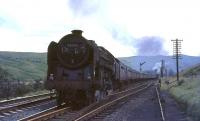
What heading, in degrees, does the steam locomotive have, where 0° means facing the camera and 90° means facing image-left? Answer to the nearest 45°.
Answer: approximately 45°
